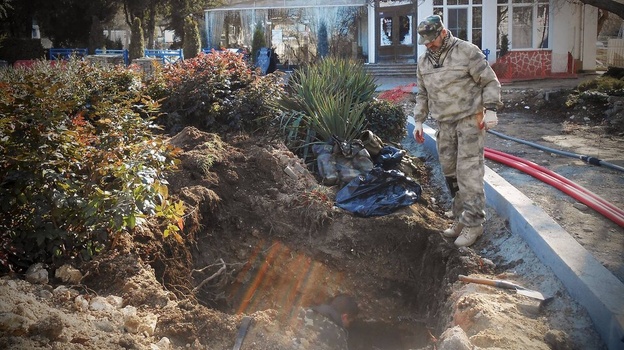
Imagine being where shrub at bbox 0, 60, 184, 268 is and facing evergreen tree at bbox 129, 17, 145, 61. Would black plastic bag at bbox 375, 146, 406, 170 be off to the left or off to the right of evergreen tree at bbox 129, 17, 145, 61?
right

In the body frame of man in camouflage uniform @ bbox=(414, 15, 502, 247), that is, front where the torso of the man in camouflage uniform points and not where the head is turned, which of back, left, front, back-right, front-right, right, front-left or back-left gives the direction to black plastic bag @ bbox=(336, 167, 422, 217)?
right

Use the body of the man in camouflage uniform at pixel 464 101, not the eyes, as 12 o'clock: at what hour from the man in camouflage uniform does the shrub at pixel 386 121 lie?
The shrub is roughly at 4 o'clock from the man in camouflage uniform.

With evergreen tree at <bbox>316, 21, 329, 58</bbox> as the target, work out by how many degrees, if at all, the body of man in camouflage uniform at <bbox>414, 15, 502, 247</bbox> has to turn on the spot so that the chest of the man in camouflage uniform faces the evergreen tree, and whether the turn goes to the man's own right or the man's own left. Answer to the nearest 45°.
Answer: approximately 135° to the man's own right

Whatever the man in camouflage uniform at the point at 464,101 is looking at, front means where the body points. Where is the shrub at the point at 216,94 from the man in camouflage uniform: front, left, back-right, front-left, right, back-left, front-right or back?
right

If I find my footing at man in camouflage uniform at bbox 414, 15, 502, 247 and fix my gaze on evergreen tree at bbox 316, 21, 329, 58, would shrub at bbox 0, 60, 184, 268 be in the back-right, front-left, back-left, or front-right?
back-left

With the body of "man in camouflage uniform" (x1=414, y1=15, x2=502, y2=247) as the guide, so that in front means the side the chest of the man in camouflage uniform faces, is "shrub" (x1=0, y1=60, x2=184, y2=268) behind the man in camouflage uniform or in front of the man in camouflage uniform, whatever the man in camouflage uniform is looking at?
in front

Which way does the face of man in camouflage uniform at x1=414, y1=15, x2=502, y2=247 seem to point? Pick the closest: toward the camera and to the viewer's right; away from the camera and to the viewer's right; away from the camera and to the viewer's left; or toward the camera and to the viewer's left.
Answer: toward the camera and to the viewer's left

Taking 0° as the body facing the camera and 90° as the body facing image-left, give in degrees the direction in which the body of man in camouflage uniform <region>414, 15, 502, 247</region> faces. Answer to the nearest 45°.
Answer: approximately 45°

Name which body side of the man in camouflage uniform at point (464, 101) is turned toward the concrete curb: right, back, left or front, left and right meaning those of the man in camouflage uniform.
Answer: left

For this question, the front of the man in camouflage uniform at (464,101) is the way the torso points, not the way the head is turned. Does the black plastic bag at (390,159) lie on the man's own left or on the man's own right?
on the man's own right
